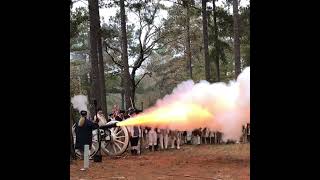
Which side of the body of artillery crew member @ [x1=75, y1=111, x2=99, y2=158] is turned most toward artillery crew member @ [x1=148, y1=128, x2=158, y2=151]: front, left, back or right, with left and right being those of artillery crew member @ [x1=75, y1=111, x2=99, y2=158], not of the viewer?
front

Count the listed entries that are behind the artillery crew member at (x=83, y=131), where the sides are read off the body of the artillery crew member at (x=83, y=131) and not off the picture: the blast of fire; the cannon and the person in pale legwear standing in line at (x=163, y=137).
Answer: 0

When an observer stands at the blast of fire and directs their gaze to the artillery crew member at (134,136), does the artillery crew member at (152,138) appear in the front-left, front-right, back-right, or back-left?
front-right

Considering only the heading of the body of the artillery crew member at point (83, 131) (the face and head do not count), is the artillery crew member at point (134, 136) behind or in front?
in front

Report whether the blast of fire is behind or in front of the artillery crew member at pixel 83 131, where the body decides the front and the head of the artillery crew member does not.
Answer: in front

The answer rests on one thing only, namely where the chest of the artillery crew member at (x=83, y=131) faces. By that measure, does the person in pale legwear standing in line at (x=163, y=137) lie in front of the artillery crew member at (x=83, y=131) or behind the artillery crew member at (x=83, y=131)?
in front

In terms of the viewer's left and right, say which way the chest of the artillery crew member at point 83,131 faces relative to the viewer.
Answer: facing away from the viewer and to the right of the viewer

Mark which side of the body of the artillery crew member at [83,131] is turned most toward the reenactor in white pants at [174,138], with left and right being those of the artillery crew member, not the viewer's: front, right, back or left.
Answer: front
